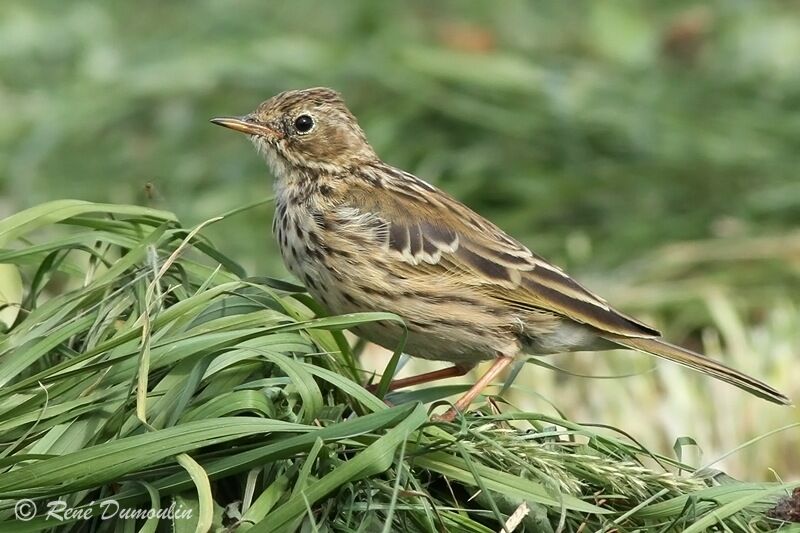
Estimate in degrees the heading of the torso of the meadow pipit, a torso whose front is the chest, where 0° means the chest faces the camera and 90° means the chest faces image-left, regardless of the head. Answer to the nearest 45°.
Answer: approximately 90°
